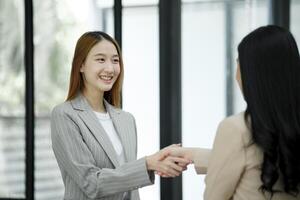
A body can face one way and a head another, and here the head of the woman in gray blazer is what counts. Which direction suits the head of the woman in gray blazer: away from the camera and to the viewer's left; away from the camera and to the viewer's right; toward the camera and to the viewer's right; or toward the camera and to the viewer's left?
toward the camera and to the viewer's right
